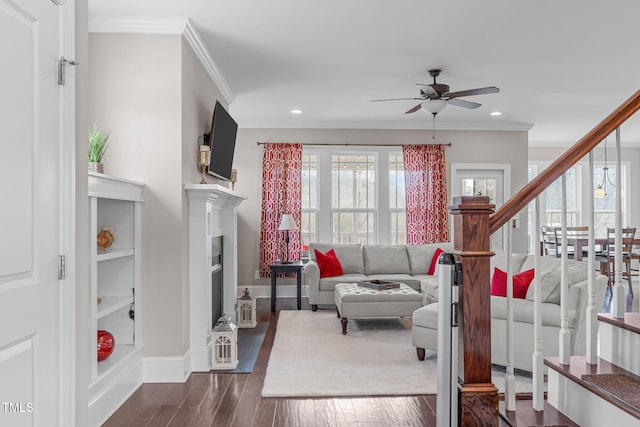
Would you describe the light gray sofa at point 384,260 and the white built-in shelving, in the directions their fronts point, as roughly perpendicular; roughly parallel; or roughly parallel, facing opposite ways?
roughly perpendicular

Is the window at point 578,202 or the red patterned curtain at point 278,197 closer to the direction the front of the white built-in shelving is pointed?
the window

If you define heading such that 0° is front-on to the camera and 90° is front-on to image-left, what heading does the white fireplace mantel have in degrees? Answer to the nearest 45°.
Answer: approximately 270°

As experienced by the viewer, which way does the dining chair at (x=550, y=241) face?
facing away from the viewer and to the right of the viewer

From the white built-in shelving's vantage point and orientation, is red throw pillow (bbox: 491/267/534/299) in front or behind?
in front

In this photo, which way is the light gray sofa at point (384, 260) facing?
toward the camera

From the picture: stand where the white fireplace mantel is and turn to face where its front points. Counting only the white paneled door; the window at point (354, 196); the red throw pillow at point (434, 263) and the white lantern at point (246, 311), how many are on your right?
1

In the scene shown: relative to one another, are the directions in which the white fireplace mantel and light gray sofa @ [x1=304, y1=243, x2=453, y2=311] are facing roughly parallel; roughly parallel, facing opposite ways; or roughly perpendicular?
roughly perpendicular

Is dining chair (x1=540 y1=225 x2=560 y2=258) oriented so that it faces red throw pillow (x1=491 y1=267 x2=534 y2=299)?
no

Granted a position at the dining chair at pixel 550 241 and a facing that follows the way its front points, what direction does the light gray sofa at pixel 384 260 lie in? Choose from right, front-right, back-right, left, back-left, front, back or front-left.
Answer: back

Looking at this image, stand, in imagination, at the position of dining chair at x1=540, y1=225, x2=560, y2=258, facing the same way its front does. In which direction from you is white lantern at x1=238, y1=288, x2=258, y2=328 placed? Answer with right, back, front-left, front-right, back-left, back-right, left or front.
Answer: back

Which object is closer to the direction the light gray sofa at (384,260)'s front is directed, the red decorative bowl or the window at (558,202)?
the red decorative bowl

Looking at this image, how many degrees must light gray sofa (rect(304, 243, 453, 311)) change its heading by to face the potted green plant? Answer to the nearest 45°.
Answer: approximately 45° to its right

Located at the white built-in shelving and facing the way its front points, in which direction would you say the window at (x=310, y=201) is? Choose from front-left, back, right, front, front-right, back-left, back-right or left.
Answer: left

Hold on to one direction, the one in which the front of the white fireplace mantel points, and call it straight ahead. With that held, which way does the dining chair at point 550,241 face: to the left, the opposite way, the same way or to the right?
the same way

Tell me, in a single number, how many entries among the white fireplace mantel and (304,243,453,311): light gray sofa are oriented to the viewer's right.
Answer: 1

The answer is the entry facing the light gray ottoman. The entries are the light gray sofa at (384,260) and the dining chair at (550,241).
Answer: the light gray sofa

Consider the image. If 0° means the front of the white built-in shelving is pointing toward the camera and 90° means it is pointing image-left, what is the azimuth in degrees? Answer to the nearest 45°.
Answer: approximately 315°

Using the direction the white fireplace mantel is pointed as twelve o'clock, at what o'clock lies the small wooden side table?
The small wooden side table is roughly at 10 o'clock from the white fireplace mantel.

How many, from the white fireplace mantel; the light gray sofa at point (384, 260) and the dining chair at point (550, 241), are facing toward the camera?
1

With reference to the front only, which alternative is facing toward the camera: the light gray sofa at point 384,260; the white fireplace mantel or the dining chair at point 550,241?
the light gray sofa
